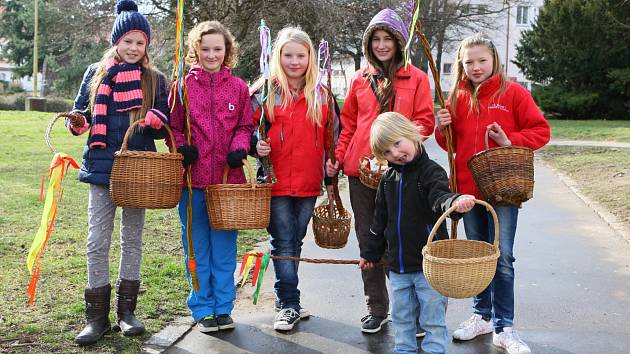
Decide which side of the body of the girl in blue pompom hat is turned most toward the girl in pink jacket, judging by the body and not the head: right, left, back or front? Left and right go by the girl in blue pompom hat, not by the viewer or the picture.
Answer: left

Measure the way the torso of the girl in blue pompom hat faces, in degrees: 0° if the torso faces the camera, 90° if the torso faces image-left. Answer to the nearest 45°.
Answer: approximately 0°

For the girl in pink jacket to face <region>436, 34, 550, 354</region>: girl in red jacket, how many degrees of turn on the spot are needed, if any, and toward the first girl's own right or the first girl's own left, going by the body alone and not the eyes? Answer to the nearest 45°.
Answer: approximately 90° to the first girl's own left

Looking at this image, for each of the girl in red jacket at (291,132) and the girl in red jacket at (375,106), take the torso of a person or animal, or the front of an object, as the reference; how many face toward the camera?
2

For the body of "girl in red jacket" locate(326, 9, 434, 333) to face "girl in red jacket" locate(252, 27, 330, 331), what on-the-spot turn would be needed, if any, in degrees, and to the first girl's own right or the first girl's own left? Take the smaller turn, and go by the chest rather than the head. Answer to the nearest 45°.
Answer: approximately 90° to the first girl's own right

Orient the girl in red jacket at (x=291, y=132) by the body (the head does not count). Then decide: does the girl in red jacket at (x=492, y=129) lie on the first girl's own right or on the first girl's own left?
on the first girl's own left

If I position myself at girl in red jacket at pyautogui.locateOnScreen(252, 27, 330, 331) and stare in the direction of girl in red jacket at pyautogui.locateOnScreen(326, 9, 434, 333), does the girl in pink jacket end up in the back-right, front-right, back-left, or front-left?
back-right
